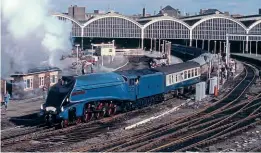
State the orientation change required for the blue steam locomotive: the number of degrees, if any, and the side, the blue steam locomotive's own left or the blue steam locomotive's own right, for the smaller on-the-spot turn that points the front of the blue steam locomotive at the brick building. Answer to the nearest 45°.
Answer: approximately 90° to the blue steam locomotive's own right

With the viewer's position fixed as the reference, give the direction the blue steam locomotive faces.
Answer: facing the viewer and to the left of the viewer
